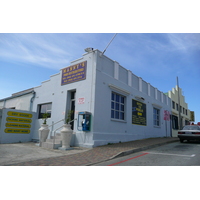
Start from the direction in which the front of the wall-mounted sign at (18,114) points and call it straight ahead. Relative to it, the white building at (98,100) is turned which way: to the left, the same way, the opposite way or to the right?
to the right

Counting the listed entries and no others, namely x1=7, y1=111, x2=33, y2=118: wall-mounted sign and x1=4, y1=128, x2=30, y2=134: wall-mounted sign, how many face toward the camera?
2

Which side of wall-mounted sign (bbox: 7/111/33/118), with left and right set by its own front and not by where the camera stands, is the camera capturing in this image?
front

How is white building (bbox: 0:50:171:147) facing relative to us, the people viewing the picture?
facing the viewer and to the left of the viewer

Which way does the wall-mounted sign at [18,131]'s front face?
toward the camera
